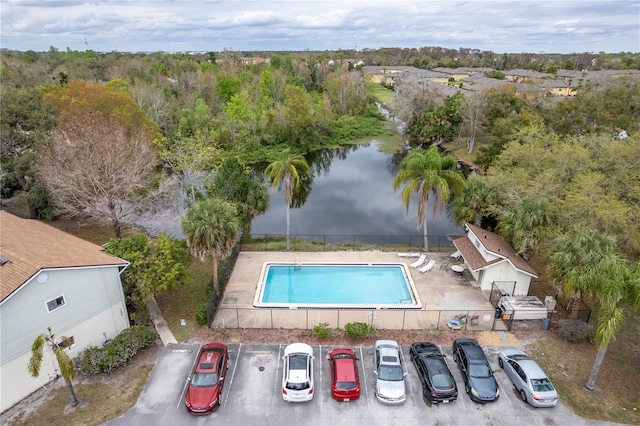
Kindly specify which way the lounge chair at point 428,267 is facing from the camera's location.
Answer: facing the viewer and to the left of the viewer

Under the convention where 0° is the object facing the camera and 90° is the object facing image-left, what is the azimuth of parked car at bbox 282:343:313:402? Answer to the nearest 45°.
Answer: approximately 180°

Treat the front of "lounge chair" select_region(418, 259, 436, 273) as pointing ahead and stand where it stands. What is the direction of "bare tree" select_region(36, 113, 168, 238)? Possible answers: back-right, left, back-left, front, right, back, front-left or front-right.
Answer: front-right
